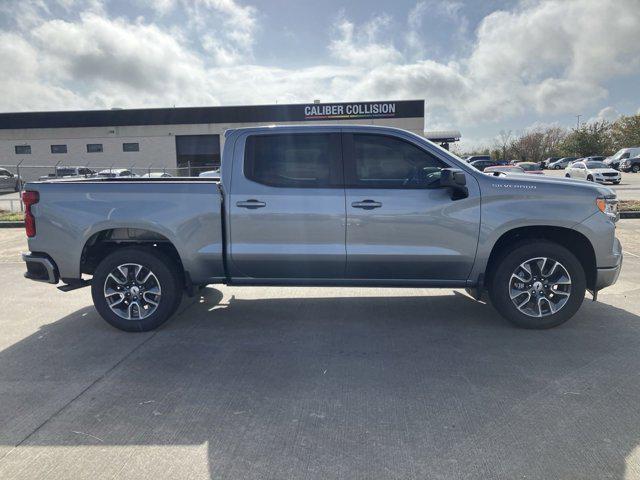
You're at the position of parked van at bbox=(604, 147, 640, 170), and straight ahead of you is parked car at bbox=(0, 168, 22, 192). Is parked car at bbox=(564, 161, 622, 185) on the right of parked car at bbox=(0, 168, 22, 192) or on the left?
left

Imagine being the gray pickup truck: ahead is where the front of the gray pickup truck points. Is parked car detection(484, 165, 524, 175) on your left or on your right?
on your left

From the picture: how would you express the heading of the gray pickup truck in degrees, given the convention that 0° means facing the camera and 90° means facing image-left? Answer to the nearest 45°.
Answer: approximately 270°

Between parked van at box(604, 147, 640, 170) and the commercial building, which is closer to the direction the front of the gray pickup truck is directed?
the parked van

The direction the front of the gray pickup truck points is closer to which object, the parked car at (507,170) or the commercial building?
the parked car

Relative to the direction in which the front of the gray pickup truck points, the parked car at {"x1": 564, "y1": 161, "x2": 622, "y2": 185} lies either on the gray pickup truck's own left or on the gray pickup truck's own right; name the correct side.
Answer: on the gray pickup truck's own left

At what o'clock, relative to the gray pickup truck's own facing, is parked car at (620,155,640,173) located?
The parked car is roughly at 10 o'clock from the gray pickup truck.

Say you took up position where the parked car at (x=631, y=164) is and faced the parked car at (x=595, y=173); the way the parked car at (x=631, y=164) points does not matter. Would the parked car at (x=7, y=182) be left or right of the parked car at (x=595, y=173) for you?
right

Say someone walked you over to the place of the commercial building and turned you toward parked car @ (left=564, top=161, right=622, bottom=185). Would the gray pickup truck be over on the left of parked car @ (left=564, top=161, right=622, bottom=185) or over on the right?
right
